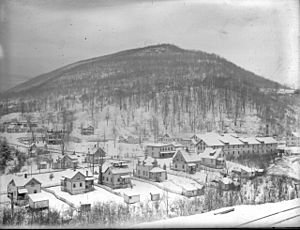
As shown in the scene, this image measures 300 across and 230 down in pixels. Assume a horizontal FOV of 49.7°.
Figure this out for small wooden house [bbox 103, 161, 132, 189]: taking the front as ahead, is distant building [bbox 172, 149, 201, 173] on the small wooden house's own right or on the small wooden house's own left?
on the small wooden house's own left

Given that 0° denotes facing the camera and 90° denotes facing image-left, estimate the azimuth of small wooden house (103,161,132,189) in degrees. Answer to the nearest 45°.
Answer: approximately 315°

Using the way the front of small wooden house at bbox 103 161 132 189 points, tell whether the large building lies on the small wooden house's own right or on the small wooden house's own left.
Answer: on the small wooden house's own left

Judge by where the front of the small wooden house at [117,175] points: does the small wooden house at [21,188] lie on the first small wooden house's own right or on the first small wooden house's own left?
on the first small wooden house's own right
